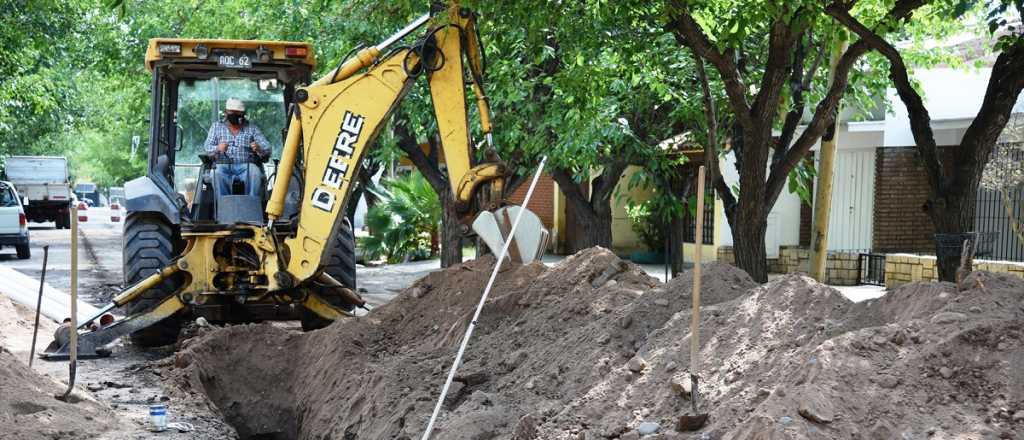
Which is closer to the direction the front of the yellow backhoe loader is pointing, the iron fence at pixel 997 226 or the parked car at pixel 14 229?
the parked car

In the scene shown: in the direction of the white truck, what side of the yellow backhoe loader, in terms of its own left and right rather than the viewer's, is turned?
front

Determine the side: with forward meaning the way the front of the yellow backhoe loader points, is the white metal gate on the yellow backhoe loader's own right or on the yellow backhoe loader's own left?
on the yellow backhoe loader's own right

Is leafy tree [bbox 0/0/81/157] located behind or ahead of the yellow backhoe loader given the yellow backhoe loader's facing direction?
ahead

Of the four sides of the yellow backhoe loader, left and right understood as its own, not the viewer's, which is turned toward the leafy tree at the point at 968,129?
right

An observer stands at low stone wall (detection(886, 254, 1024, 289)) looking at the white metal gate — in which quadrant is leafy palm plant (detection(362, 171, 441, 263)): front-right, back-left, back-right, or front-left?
front-left

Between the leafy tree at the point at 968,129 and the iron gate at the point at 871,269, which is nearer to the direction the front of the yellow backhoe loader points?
the iron gate

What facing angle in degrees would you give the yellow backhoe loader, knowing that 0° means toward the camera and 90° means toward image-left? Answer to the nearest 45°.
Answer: approximately 180°

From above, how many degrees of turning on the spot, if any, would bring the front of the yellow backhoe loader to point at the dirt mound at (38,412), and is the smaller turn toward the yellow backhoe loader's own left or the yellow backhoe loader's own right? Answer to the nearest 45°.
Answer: approximately 135° to the yellow backhoe loader's own left

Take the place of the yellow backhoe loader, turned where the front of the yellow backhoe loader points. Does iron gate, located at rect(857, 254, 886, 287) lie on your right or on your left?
on your right

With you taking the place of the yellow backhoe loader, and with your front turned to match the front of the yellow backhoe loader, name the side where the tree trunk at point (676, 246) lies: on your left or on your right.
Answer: on your right
